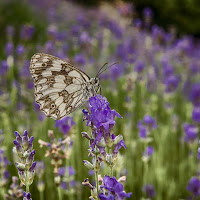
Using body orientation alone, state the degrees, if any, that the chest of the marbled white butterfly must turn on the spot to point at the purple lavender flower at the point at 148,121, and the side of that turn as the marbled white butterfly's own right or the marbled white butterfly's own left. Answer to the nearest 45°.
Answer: approximately 45° to the marbled white butterfly's own left

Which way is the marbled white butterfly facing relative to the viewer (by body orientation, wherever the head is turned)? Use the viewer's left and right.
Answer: facing to the right of the viewer
